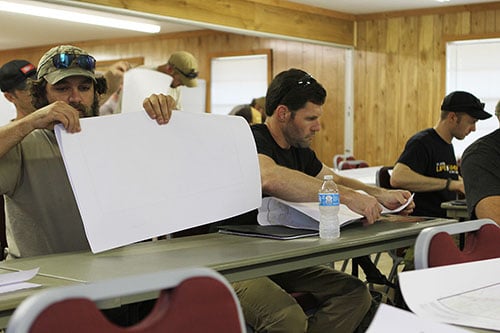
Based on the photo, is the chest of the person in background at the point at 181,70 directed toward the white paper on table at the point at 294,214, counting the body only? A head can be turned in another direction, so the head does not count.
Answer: no

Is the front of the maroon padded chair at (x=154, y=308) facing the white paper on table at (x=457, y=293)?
no

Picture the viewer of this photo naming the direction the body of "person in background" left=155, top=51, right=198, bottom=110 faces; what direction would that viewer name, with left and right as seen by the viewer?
facing to the left of the viewer

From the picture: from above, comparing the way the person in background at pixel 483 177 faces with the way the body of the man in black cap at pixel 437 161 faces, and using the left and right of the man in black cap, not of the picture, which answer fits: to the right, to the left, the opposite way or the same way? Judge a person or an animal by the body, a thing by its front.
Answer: the same way

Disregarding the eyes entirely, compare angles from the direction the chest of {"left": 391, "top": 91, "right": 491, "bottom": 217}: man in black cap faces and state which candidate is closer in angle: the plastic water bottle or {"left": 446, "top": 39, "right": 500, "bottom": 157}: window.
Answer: the plastic water bottle

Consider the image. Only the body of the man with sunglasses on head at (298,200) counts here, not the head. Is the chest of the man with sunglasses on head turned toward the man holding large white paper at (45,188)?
no

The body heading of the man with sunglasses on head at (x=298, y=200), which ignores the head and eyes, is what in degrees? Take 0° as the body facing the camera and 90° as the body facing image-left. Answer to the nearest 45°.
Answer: approximately 315°
